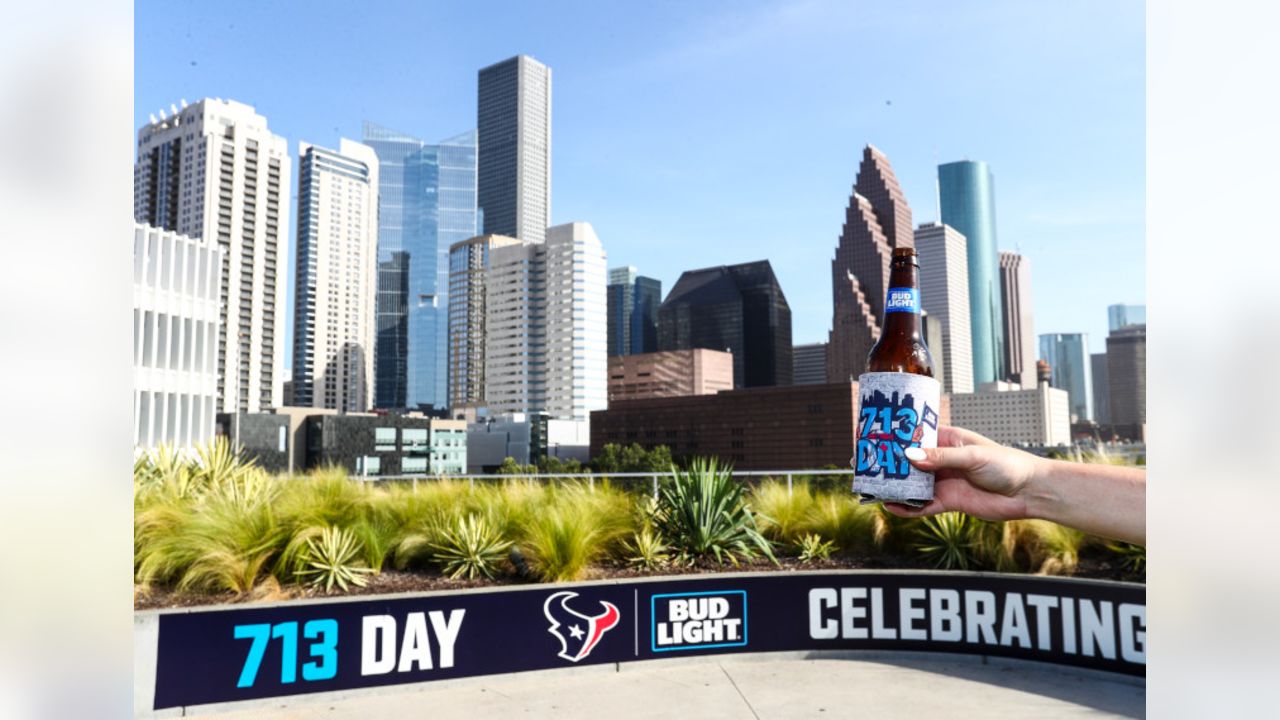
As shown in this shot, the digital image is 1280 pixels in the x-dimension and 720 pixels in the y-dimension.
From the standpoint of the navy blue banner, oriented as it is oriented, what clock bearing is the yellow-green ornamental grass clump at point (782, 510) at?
The yellow-green ornamental grass clump is roughly at 7 o'clock from the navy blue banner.

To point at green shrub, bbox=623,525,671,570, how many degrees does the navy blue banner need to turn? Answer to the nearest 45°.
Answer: approximately 180°

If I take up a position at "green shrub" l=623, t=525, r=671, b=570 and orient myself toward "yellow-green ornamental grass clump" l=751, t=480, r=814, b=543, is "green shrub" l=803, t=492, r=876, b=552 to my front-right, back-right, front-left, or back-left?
front-right

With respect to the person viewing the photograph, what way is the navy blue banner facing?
facing the viewer

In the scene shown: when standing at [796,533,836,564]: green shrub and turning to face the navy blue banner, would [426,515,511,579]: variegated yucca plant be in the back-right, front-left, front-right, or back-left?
front-right

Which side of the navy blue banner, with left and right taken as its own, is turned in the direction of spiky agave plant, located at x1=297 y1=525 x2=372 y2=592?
right

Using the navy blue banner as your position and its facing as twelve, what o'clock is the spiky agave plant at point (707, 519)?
The spiky agave plant is roughly at 7 o'clock from the navy blue banner.

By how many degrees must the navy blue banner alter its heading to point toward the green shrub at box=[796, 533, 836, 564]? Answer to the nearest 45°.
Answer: approximately 135° to its left
